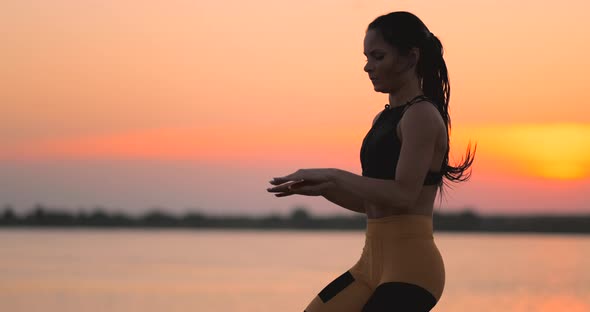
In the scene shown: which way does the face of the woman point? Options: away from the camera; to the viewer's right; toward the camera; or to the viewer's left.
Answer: to the viewer's left

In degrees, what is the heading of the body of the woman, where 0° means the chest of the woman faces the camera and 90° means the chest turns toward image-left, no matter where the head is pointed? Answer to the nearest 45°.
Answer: approximately 90°
